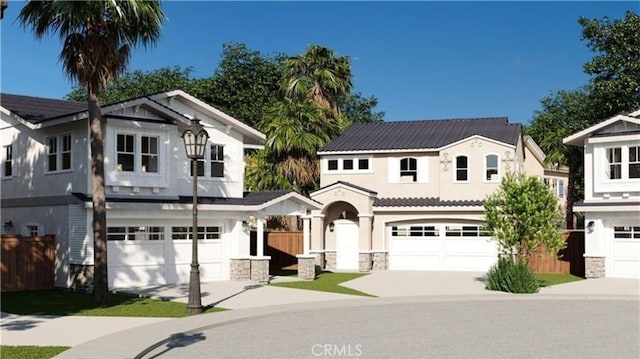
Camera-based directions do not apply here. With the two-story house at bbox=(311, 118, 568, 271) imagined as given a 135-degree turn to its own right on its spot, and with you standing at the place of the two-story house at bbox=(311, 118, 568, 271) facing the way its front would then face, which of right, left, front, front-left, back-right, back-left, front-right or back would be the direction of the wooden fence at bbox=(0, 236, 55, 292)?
left

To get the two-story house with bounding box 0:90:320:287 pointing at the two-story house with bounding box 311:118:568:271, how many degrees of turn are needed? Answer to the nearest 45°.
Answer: approximately 90° to its left

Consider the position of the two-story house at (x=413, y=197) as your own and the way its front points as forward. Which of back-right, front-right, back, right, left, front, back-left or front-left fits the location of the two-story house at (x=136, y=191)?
front-right

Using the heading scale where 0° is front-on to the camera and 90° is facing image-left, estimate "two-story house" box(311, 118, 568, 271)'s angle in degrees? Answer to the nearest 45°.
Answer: approximately 0°

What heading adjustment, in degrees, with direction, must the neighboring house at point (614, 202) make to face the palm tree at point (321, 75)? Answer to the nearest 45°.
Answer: approximately 135° to its right

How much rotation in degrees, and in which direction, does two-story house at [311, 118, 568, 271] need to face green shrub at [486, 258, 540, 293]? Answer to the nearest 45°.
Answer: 0° — it already faces it

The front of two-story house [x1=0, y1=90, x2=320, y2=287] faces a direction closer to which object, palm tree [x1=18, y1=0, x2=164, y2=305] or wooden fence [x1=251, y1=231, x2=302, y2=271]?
the palm tree

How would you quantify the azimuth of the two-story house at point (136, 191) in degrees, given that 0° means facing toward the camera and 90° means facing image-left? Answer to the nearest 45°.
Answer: approximately 315°

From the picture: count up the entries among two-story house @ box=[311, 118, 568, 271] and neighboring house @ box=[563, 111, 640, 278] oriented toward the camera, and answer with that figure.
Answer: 2

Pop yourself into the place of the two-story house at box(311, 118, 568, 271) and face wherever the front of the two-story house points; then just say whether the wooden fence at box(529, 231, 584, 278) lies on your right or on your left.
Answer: on your left

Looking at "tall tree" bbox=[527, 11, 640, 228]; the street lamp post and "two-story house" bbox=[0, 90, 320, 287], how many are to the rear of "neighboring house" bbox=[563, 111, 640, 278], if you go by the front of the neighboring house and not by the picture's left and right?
1
